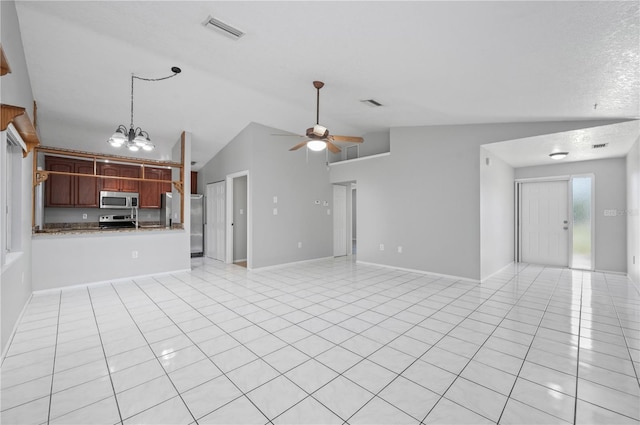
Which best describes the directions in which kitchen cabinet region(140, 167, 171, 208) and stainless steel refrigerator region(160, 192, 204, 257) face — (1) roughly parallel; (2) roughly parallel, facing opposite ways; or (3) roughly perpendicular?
roughly parallel

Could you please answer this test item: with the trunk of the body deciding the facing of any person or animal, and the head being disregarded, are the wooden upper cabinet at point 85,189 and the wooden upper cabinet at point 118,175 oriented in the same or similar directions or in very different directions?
same or similar directions

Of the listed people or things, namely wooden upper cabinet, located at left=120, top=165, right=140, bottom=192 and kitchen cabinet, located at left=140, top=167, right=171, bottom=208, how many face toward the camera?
2

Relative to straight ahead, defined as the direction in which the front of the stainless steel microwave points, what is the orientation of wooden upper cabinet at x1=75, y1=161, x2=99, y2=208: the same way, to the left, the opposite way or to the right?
the same way

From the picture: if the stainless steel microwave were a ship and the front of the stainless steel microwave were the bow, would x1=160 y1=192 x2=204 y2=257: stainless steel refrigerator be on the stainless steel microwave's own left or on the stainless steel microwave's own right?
on the stainless steel microwave's own left

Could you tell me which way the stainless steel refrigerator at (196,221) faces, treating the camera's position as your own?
facing the viewer

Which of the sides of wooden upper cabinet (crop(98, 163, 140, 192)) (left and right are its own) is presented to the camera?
front

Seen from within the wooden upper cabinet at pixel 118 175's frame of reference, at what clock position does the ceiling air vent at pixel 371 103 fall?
The ceiling air vent is roughly at 11 o'clock from the wooden upper cabinet.

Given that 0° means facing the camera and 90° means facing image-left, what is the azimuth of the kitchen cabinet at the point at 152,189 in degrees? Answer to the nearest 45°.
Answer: approximately 0°

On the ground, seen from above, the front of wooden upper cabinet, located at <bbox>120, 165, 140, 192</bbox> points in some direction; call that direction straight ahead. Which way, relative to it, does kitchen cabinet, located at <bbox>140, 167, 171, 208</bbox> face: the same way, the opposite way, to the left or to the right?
the same way

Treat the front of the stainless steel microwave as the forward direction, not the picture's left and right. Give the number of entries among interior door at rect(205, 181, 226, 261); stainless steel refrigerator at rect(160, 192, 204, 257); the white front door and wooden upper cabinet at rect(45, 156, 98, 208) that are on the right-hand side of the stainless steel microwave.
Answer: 1

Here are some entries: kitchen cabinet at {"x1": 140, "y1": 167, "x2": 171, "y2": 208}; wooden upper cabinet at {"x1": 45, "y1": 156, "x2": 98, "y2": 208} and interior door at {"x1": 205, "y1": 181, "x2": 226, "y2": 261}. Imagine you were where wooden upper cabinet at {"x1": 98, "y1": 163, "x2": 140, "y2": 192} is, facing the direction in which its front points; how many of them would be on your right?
1

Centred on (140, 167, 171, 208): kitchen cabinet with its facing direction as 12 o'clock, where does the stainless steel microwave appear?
The stainless steel microwave is roughly at 2 o'clock from the kitchen cabinet.

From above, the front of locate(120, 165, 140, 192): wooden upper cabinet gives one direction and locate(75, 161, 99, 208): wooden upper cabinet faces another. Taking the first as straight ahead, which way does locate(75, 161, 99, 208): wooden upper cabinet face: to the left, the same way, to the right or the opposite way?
the same way
